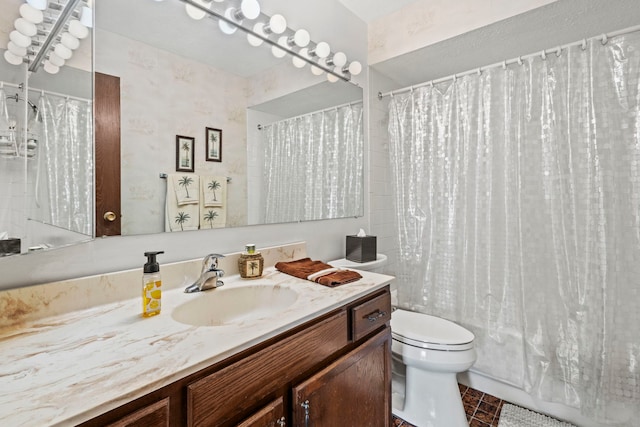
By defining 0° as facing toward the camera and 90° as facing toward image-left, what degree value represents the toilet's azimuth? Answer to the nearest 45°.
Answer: approximately 315°

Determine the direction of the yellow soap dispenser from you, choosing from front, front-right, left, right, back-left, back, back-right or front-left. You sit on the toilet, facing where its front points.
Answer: right

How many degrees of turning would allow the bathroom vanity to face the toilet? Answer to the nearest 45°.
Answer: approximately 45° to its left

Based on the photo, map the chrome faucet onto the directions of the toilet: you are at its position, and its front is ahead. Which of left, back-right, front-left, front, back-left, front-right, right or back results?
right

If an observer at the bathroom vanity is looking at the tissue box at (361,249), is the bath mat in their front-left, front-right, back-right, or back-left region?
front-right

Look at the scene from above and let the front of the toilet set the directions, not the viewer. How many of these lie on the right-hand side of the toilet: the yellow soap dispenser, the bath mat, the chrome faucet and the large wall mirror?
3

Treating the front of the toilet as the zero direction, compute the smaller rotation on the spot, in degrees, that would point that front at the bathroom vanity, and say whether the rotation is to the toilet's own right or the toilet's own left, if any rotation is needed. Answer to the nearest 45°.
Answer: approximately 90° to the toilet's own right

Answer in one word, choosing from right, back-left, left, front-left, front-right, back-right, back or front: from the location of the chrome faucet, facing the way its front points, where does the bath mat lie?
front-left

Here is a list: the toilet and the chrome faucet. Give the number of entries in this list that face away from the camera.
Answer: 0

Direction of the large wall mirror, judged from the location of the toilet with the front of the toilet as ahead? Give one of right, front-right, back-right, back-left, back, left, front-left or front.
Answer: right

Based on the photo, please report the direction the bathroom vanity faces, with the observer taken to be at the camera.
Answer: facing the viewer and to the right of the viewer
